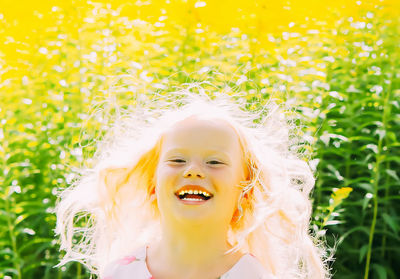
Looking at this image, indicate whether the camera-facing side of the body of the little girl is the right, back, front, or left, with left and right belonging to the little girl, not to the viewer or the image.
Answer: front

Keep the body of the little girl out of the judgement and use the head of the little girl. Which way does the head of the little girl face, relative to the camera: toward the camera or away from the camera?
toward the camera
